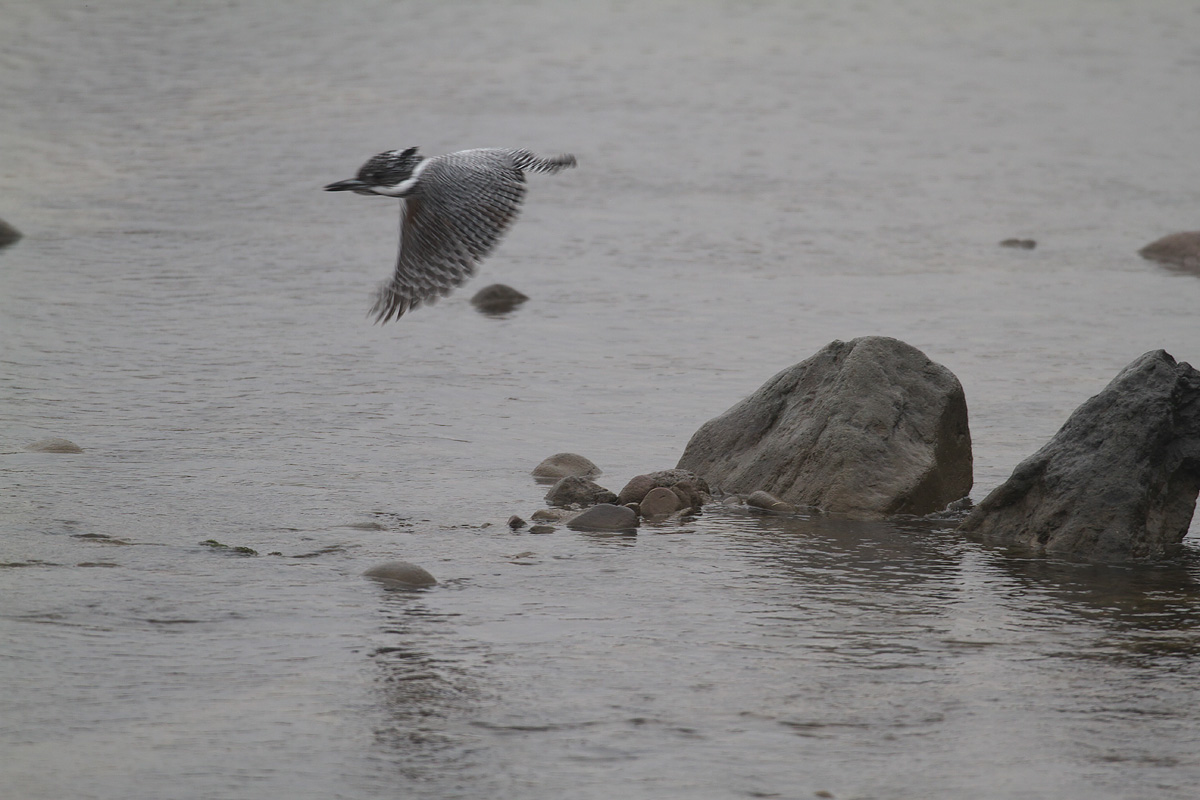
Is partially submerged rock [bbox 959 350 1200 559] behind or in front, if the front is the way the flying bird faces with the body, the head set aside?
behind

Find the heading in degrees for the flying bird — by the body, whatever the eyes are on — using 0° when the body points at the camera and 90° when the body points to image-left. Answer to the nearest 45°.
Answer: approximately 90°

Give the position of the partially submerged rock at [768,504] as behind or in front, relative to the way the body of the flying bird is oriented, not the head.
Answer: behind

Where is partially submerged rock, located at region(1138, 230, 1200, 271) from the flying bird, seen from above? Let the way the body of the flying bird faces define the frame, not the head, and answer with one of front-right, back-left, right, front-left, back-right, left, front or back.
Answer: back-right

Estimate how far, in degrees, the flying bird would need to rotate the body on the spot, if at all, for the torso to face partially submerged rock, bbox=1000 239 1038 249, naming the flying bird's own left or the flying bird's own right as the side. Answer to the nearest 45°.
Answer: approximately 135° to the flying bird's own right

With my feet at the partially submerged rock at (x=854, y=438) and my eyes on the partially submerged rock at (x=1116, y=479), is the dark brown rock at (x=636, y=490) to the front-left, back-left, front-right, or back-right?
back-right
